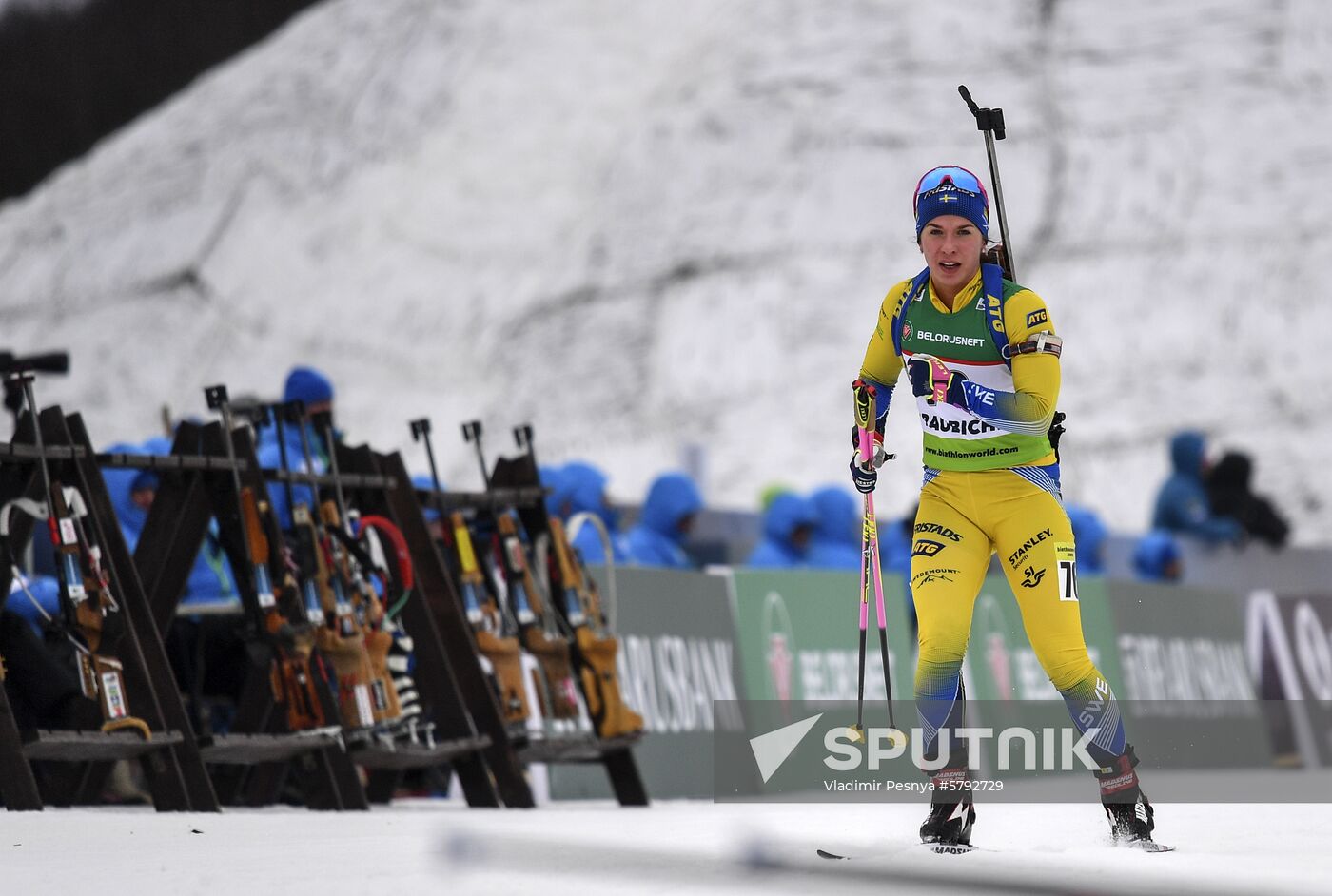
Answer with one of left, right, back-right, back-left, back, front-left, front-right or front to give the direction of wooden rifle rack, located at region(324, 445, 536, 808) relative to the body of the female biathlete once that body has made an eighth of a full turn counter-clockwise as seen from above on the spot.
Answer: back

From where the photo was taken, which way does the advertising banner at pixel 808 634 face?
toward the camera

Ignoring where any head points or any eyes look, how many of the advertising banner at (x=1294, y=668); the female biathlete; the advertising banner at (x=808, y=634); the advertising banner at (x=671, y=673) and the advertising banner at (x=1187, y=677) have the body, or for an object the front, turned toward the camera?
5

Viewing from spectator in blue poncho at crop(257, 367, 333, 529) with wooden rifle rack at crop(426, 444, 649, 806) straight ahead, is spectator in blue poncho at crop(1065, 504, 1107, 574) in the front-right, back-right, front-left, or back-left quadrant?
front-left

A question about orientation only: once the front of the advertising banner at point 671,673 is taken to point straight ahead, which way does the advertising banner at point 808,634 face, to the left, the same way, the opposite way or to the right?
the same way

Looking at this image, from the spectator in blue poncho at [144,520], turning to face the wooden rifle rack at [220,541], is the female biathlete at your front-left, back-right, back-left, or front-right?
front-left

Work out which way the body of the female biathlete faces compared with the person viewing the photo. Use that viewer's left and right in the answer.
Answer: facing the viewer

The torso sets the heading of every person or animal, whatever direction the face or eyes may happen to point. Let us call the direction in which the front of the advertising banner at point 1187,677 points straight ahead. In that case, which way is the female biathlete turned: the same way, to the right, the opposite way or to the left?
the same way

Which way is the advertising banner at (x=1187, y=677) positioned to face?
toward the camera

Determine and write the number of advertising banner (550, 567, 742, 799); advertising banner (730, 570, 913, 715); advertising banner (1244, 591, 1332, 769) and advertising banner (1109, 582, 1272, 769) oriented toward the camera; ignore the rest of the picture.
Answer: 4

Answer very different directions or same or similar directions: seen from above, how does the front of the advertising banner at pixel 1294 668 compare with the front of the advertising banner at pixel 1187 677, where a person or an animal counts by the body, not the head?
same or similar directions

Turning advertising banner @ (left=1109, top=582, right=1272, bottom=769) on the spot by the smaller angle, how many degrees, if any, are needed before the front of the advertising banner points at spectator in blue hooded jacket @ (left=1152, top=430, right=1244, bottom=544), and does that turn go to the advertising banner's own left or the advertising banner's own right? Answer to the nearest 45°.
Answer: approximately 180°

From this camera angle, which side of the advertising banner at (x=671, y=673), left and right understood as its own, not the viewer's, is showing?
front

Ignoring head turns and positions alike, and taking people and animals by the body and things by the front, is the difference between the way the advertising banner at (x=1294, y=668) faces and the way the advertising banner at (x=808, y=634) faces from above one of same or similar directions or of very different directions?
same or similar directions

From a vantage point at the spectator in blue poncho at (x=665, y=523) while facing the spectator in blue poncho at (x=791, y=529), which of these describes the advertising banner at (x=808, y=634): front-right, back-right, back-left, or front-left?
front-right
